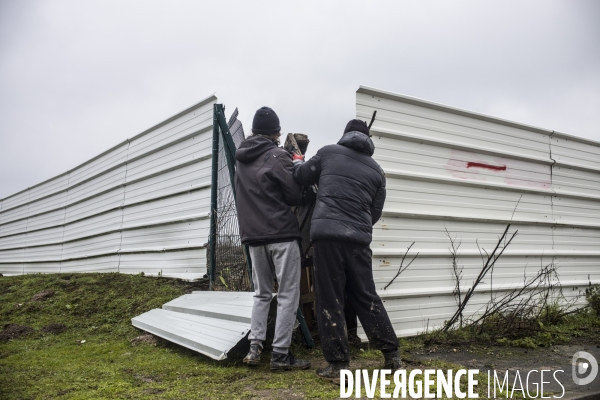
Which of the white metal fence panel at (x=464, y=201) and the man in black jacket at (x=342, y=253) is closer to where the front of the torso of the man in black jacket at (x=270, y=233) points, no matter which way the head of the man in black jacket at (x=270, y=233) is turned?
the white metal fence panel

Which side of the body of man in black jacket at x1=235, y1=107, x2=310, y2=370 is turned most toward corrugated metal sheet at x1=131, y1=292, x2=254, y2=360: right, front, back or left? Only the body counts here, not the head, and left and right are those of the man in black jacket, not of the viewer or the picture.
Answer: left

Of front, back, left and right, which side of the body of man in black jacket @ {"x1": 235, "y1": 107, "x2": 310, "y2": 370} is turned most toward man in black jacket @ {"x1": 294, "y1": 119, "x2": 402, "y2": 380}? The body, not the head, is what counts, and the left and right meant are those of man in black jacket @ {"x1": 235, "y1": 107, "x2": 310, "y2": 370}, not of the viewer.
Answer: right

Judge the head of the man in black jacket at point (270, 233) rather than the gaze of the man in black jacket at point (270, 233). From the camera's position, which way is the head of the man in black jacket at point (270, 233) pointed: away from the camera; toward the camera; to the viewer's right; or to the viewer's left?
away from the camera

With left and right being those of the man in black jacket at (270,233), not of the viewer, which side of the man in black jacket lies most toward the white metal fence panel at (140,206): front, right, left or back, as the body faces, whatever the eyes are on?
left

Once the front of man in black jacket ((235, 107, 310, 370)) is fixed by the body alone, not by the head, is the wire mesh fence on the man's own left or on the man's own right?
on the man's own left

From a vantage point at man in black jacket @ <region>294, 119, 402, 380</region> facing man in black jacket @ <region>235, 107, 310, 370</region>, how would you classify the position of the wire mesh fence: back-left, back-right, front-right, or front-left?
front-right

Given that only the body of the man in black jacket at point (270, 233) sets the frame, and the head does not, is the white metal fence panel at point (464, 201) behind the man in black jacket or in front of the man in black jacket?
in front

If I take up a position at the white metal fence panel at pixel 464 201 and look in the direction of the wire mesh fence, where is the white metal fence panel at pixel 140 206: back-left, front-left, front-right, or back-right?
front-right

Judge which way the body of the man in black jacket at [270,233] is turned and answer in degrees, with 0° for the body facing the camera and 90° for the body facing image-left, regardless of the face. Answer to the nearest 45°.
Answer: approximately 225°
